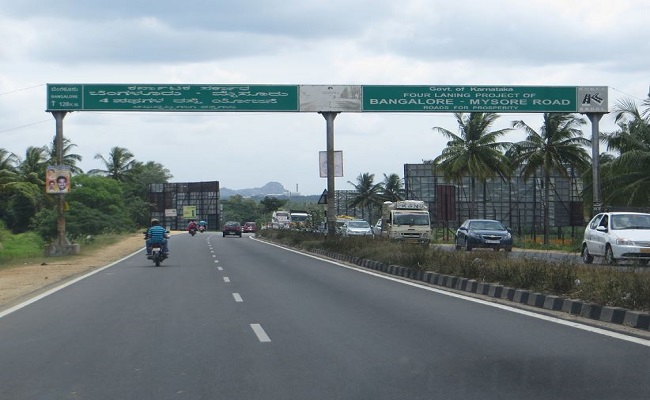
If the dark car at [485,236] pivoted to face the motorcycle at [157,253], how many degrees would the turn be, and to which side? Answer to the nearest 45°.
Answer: approximately 90° to its right

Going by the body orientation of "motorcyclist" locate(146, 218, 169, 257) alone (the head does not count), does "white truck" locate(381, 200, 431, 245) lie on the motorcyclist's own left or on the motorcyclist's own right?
on the motorcyclist's own right

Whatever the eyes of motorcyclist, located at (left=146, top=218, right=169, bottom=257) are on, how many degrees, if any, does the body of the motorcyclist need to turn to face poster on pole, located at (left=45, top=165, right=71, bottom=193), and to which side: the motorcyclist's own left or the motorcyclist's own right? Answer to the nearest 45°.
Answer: approximately 45° to the motorcyclist's own left

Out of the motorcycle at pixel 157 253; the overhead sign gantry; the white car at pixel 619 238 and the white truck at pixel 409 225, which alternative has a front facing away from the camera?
the motorcycle

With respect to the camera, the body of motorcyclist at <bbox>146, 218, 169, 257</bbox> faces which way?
away from the camera

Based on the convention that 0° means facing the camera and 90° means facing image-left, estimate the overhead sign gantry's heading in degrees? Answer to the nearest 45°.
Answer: approximately 0°

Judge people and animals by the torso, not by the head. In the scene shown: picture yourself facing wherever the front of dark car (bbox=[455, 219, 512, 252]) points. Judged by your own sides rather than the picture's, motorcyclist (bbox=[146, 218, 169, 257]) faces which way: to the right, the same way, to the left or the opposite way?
the opposite way

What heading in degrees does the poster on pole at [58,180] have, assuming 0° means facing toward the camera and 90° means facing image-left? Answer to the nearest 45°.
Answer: approximately 0°

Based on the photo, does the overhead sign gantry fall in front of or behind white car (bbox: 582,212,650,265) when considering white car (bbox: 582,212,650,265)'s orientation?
behind
